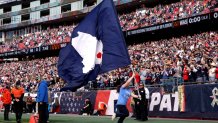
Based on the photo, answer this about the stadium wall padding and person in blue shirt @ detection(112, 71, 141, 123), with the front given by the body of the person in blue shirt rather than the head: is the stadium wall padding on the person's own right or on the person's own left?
on the person's own left
